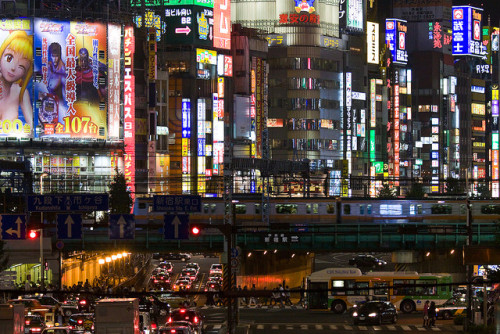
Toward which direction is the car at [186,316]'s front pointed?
away from the camera

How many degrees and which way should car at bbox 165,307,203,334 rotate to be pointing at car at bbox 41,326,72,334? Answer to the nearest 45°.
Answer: approximately 135° to its left

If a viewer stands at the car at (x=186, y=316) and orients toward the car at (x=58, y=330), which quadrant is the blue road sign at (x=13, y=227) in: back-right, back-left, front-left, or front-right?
front-right

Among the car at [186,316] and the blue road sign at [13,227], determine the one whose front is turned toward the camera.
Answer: the blue road sign

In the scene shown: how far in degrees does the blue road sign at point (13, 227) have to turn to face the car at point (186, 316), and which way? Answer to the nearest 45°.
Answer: approximately 90° to its left

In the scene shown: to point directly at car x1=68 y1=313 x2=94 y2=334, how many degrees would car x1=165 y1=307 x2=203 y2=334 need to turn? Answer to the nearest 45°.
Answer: approximately 90° to its left

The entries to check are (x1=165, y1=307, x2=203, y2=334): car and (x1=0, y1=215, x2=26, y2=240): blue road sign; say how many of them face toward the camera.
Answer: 1

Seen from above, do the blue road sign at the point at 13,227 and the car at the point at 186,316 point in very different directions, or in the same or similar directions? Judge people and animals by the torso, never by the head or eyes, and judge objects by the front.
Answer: very different directions

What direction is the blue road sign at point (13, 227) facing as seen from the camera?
toward the camera
